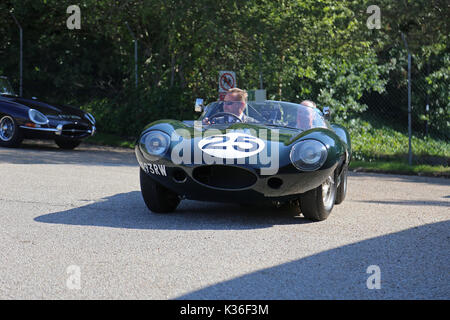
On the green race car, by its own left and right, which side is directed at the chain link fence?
back

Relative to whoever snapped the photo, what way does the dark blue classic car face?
facing the viewer and to the right of the viewer

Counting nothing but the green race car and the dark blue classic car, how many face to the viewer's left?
0

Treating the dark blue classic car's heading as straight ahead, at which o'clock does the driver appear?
The driver is roughly at 1 o'clock from the dark blue classic car.

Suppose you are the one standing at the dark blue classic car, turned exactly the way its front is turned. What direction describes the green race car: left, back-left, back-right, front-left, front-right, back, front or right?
front-right

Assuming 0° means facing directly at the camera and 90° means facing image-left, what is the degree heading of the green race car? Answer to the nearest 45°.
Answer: approximately 0°
